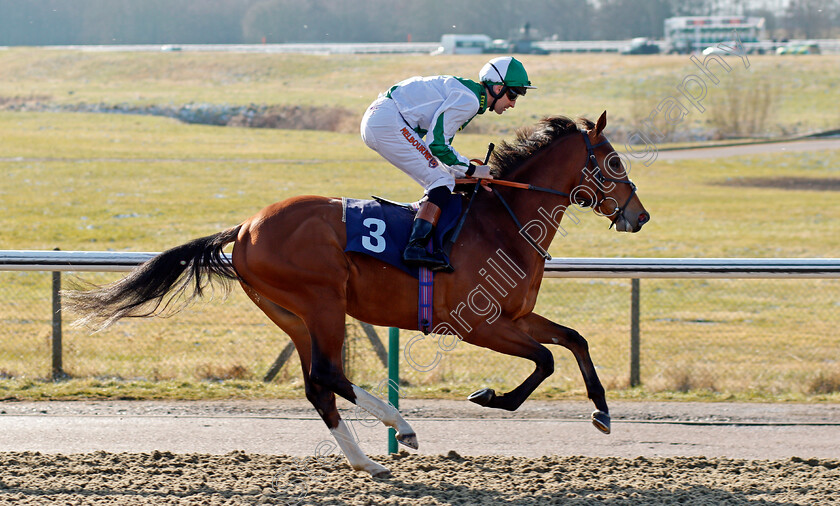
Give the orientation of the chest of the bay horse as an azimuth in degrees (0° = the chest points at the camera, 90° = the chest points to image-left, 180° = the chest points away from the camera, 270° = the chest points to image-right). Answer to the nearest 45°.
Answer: approximately 270°

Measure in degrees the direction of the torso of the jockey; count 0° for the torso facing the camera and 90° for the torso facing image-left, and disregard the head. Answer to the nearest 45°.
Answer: approximately 270°

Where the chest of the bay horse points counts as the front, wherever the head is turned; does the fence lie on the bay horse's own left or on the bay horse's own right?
on the bay horse's own left

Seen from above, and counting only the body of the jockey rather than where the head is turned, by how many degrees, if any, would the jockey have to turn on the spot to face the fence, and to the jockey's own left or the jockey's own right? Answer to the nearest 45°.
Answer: approximately 90° to the jockey's own left
